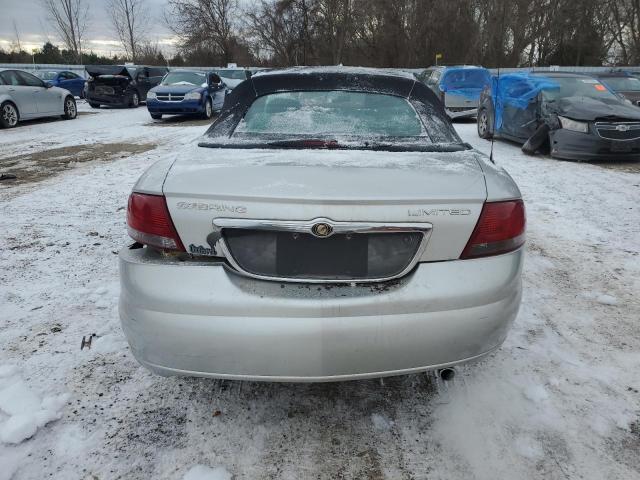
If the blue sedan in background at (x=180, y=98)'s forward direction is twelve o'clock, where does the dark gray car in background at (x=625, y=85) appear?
The dark gray car in background is roughly at 8 o'clock from the blue sedan in background.

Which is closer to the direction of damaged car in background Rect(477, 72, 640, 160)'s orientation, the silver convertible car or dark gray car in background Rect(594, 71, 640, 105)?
the silver convertible car

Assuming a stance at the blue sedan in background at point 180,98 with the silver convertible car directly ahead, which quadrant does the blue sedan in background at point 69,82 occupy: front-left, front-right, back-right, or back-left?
back-right

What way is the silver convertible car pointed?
away from the camera

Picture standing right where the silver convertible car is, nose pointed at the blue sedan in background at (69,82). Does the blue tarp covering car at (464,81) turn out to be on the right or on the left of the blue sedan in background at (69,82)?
right

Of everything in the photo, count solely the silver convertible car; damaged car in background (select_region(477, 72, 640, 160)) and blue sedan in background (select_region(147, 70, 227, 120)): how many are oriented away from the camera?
1

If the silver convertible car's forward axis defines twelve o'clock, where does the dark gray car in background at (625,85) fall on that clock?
The dark gray car in background is roughly at 1 o'clock from the silver convertible car.

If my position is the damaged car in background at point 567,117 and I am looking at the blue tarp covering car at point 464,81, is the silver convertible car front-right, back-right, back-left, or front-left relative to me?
back-left

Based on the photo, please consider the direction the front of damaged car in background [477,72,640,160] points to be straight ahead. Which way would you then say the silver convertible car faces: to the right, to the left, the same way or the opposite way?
the opposite way

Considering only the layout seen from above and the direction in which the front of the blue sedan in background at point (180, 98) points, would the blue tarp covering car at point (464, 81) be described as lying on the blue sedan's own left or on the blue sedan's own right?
on the blue sedan's own left

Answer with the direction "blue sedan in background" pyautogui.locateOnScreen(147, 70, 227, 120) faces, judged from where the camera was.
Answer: facing the viewer and to the left of the viewer

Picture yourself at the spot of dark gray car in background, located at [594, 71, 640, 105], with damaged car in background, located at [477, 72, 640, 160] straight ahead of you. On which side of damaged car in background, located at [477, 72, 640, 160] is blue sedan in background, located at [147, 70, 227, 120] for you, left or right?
right

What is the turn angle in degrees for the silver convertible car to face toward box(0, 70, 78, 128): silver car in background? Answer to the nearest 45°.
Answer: approximately 45° to its left

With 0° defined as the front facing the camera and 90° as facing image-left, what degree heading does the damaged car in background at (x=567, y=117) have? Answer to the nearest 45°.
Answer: approximately 315°
